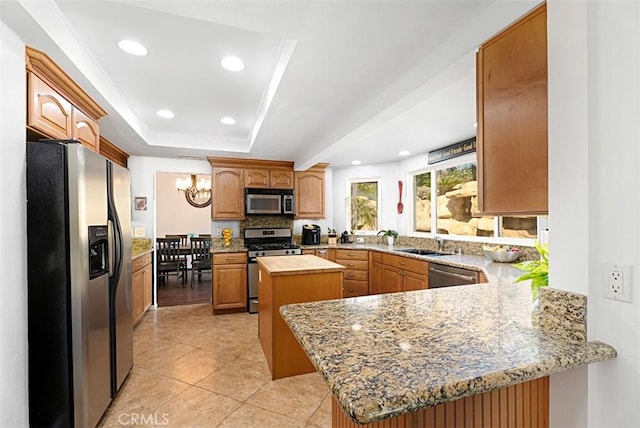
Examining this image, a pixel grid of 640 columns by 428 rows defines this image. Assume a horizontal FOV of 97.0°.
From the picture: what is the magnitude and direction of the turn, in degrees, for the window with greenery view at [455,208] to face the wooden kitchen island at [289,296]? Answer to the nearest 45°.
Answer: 0° — it already faces it

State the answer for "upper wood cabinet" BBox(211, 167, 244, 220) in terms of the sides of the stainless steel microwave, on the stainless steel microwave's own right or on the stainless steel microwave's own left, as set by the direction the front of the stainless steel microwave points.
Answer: on the stainless steel microwave's own right

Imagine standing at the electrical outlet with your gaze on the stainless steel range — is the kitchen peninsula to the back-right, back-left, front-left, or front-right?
front-left

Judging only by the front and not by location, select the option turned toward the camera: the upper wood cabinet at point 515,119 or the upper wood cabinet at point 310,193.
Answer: the upper wood cabinet at point 310,193

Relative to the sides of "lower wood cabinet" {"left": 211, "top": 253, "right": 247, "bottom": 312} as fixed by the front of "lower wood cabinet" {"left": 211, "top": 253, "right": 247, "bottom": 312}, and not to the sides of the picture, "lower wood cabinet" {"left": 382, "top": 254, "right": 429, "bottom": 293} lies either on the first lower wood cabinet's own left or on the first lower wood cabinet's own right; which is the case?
on the first lower wood cabinet's own left

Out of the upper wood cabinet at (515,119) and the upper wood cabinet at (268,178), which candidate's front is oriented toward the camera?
the upper wood cabinet at (268,178)

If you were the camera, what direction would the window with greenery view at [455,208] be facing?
facing the viewer and to the left of the viewer

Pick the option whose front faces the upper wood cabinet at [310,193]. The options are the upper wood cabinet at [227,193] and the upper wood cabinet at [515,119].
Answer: the upper wood cabinet at [515,119]

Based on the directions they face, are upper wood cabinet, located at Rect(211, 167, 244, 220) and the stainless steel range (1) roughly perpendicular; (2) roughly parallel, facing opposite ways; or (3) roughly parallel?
roughly parallel

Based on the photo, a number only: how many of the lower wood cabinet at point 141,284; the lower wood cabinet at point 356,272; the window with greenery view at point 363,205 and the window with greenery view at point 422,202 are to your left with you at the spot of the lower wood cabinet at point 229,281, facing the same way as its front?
3

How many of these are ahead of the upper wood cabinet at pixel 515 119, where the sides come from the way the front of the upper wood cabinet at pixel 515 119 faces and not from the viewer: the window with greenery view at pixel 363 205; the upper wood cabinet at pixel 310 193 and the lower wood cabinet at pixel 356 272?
3

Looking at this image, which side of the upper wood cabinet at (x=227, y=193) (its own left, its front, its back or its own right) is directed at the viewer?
front

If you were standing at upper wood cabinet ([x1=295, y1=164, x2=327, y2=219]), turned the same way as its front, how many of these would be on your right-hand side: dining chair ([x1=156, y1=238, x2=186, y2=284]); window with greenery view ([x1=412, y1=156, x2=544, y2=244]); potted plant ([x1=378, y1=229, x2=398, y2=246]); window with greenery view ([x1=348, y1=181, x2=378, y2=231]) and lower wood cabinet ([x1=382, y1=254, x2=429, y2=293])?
1

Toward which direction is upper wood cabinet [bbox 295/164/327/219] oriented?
toward the camera

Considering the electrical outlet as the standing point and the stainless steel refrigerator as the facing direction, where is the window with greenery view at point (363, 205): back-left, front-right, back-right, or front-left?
front-right

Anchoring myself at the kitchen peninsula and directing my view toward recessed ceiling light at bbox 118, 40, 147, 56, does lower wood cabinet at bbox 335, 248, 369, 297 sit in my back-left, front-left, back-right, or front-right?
front-right

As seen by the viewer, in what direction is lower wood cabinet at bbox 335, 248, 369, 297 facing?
toward the camera

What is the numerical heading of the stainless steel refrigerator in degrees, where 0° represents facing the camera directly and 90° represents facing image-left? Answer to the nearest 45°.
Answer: approximately 315°

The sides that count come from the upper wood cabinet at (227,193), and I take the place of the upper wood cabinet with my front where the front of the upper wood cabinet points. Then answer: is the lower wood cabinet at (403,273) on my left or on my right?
on my left
